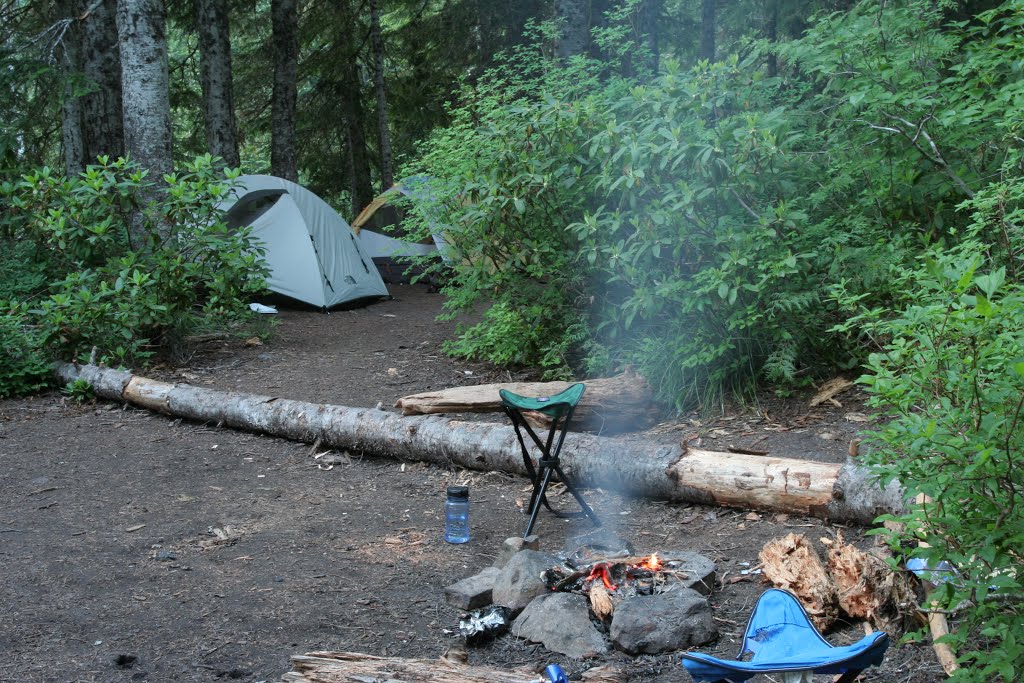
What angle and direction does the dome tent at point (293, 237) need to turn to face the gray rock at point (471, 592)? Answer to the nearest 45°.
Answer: approximately 45° to its left

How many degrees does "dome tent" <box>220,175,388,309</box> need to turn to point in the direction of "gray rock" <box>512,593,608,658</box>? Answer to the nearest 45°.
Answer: approximately 45° to its left

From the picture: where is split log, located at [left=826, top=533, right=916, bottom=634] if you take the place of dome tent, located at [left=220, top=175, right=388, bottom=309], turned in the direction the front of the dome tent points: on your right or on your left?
on your left

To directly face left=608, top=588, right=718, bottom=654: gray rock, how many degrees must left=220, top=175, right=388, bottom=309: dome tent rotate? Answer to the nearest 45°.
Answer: approximately 45° to its left

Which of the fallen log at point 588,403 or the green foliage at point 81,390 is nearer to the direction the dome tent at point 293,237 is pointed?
the green foliage

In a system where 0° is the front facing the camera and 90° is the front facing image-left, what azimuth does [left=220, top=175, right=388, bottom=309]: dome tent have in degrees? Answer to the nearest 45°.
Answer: approximately 45°

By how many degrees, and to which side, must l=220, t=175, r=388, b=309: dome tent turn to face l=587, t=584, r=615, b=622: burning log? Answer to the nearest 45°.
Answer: approximately 45° to its left

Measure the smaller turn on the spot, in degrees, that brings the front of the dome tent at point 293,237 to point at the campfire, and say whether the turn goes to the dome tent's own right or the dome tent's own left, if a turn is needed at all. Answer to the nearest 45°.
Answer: approximately 45° to the dome tent's own left

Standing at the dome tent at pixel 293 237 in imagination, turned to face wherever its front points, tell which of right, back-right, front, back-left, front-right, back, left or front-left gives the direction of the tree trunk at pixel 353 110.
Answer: back-right

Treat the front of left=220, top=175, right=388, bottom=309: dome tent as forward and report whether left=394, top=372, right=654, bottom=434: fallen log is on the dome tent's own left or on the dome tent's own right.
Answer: on the dome tent's own left
